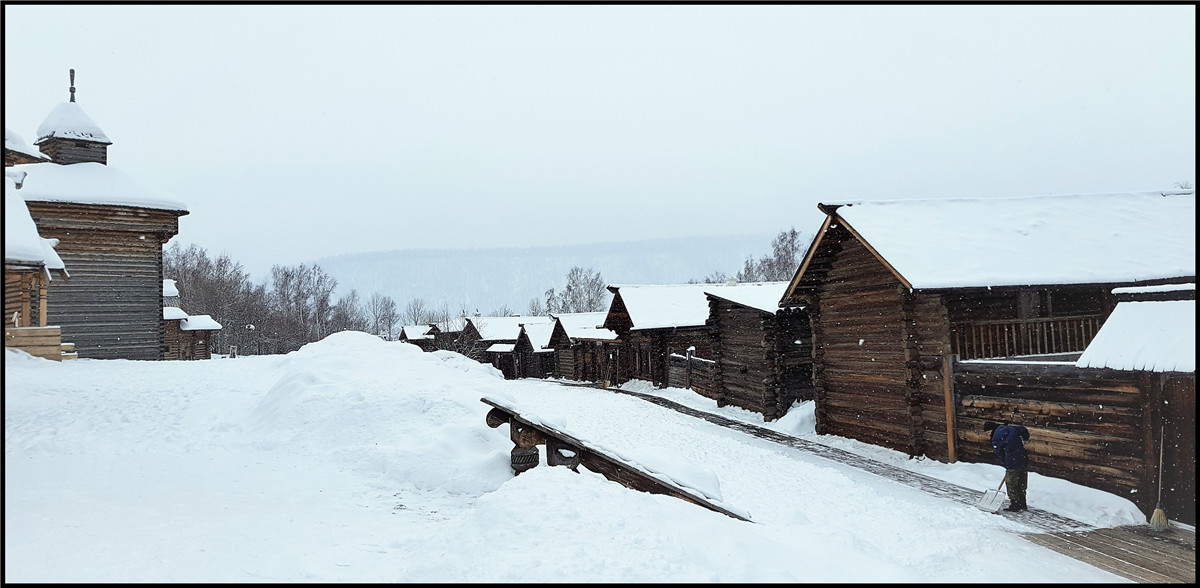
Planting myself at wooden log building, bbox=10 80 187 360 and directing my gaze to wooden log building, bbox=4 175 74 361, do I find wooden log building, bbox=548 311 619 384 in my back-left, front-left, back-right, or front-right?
back-left

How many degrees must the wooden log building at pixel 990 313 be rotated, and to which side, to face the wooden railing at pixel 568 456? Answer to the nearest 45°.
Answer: approximately 45° to its right
